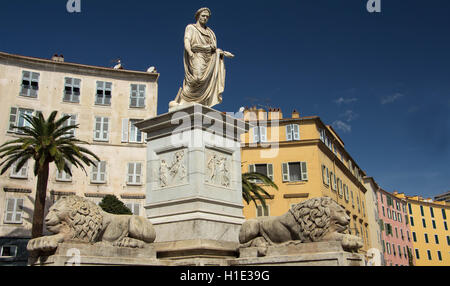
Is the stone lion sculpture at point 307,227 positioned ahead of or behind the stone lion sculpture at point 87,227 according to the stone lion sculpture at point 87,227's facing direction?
behind

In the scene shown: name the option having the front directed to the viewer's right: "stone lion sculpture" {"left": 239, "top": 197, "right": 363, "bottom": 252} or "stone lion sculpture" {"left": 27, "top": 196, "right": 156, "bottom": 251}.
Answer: "stone lion sculpture" {"left": 239, "top": 197, "right": 363, "bottom": 252}

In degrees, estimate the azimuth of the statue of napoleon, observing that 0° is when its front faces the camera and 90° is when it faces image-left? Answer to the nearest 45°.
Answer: approximately 315°

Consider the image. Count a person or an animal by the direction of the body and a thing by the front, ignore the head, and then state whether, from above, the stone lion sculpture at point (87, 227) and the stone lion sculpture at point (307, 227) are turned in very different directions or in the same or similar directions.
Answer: very different directions

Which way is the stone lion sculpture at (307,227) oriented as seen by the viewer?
to the viewer's right

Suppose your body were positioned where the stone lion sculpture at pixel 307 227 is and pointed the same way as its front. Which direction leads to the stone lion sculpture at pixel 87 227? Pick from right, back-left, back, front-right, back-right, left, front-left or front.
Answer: back

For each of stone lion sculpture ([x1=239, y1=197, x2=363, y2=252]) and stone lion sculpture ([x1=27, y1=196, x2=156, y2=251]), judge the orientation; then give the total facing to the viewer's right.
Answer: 1

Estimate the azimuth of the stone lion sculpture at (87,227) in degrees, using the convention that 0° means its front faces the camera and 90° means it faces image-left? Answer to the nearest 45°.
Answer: approximately 90°

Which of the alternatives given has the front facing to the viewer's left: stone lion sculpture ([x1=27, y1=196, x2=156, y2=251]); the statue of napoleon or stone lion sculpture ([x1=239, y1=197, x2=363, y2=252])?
stone lion sculpture ([x1=27, y1=196, x2=156, y2=251])
